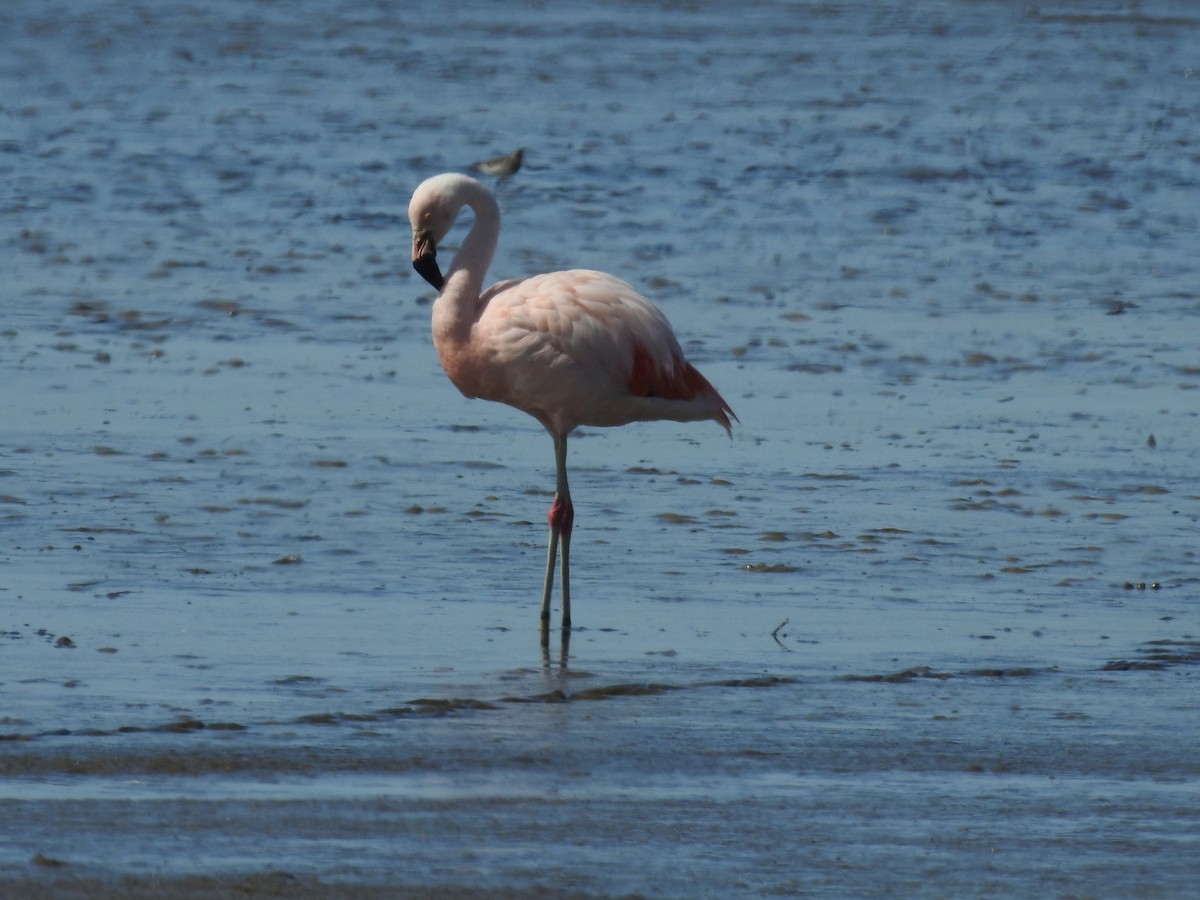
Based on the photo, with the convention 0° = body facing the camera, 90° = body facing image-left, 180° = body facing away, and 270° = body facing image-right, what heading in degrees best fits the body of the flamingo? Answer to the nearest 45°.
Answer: approximately 90°

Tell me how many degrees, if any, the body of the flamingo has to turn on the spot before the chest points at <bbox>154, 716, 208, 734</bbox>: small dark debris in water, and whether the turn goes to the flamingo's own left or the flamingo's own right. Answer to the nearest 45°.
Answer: approximately 45° to the flamingo's own left

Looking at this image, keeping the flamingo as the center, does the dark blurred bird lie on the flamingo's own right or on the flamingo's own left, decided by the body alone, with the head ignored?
on the flamingo's own right

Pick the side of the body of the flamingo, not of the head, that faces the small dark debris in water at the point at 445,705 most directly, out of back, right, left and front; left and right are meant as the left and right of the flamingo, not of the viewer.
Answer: left

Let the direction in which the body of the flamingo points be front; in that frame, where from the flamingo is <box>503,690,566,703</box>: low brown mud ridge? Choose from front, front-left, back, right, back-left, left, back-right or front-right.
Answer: left

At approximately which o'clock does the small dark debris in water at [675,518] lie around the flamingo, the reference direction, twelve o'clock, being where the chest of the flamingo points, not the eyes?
The small dark debris in water is roughly at 4 o'clock from the flamingo.
